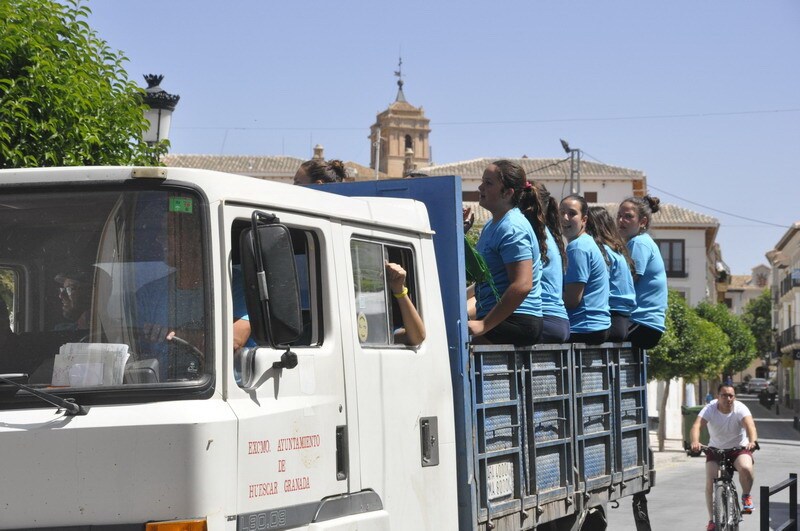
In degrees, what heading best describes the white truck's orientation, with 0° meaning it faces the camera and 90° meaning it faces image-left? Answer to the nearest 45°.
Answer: approximately 45°

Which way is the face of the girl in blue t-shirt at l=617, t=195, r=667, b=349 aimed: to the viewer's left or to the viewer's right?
to the viewer's left

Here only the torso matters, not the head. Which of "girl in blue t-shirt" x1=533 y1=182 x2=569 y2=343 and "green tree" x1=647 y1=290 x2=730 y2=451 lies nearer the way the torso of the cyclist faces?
the girl in blue t-shirt

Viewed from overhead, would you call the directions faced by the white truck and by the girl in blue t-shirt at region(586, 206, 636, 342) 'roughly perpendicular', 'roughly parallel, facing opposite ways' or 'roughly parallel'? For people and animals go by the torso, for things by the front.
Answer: roughly perpendicular

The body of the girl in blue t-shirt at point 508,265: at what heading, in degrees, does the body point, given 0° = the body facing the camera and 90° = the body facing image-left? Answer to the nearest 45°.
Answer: approximately 90°
